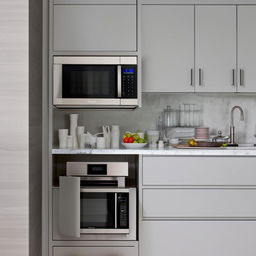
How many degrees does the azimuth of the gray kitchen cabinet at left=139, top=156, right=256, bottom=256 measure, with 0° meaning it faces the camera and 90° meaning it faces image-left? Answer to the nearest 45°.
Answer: approximately 0°

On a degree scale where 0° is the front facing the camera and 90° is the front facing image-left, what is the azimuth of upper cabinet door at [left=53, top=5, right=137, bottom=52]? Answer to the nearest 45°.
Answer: approximately 0°

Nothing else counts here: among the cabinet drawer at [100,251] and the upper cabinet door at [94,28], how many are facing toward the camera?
2

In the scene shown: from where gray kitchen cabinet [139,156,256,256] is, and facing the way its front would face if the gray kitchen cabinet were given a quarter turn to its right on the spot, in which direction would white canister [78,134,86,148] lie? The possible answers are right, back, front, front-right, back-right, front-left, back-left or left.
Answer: front
